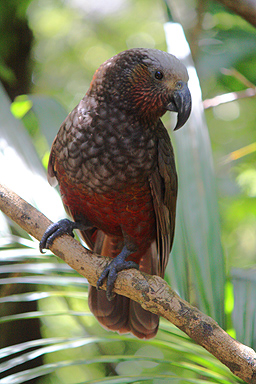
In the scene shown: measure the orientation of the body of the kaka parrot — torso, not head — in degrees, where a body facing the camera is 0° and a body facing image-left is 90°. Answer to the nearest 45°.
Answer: approximately 0°
